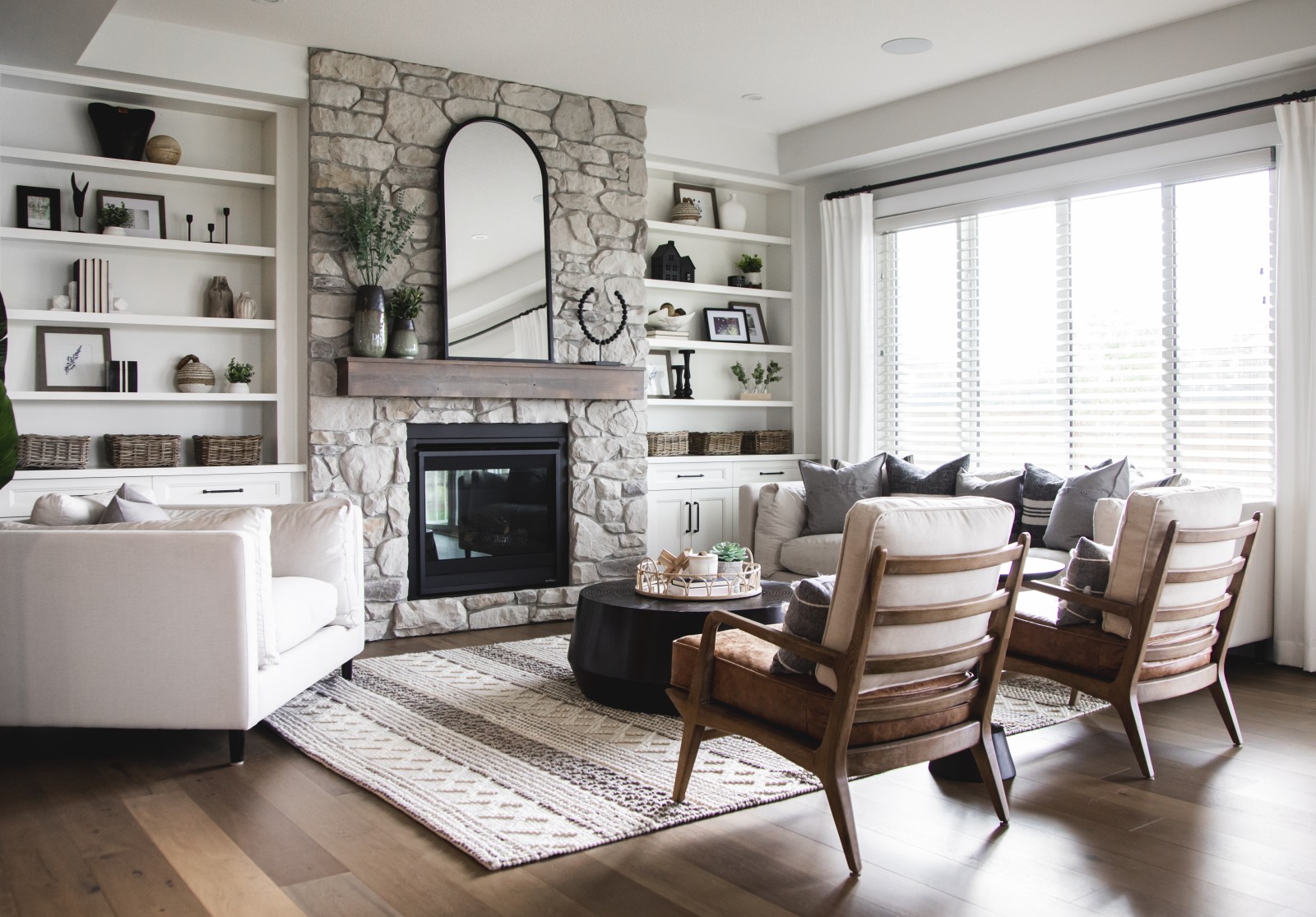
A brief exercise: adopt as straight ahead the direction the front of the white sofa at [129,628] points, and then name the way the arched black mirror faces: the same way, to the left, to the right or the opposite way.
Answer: to the right

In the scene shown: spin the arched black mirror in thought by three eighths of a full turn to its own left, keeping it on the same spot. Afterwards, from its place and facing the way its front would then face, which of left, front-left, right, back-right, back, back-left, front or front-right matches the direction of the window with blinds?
front-right

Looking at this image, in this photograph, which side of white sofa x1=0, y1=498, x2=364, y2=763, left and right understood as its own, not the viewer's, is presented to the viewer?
right

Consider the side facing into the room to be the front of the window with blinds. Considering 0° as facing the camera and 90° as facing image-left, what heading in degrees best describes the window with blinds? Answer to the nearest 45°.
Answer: approximately 45°

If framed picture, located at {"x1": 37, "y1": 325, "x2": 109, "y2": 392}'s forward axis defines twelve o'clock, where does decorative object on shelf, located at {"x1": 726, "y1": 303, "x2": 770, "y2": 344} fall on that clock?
The decorative object on shelf is roughly at 9 o'clock from the framed picture.

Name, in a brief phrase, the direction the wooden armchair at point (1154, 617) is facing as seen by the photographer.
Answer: facing away from the viewer and to the left of the viewer

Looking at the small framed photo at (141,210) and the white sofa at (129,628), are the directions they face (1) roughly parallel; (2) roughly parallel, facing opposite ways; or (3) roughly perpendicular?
roughly perpendicular

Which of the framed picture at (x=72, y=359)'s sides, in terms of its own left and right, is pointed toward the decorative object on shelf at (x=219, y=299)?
left

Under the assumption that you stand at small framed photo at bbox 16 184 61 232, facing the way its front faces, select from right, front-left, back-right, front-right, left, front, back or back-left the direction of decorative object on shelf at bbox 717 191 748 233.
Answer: left

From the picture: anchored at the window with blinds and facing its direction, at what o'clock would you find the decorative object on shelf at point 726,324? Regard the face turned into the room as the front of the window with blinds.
The decorative object on shelf is roughly at 2 o'clock from the window with blinds.

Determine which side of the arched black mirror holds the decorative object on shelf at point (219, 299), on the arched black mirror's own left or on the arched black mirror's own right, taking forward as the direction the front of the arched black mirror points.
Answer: on the arched black mirror's own right

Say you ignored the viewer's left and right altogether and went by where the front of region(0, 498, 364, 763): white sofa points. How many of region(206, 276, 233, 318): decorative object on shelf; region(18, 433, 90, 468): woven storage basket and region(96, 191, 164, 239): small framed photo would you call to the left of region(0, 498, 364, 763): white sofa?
3

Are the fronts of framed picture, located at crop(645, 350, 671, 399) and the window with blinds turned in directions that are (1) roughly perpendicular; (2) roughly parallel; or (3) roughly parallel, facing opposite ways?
roughly perpendicular
